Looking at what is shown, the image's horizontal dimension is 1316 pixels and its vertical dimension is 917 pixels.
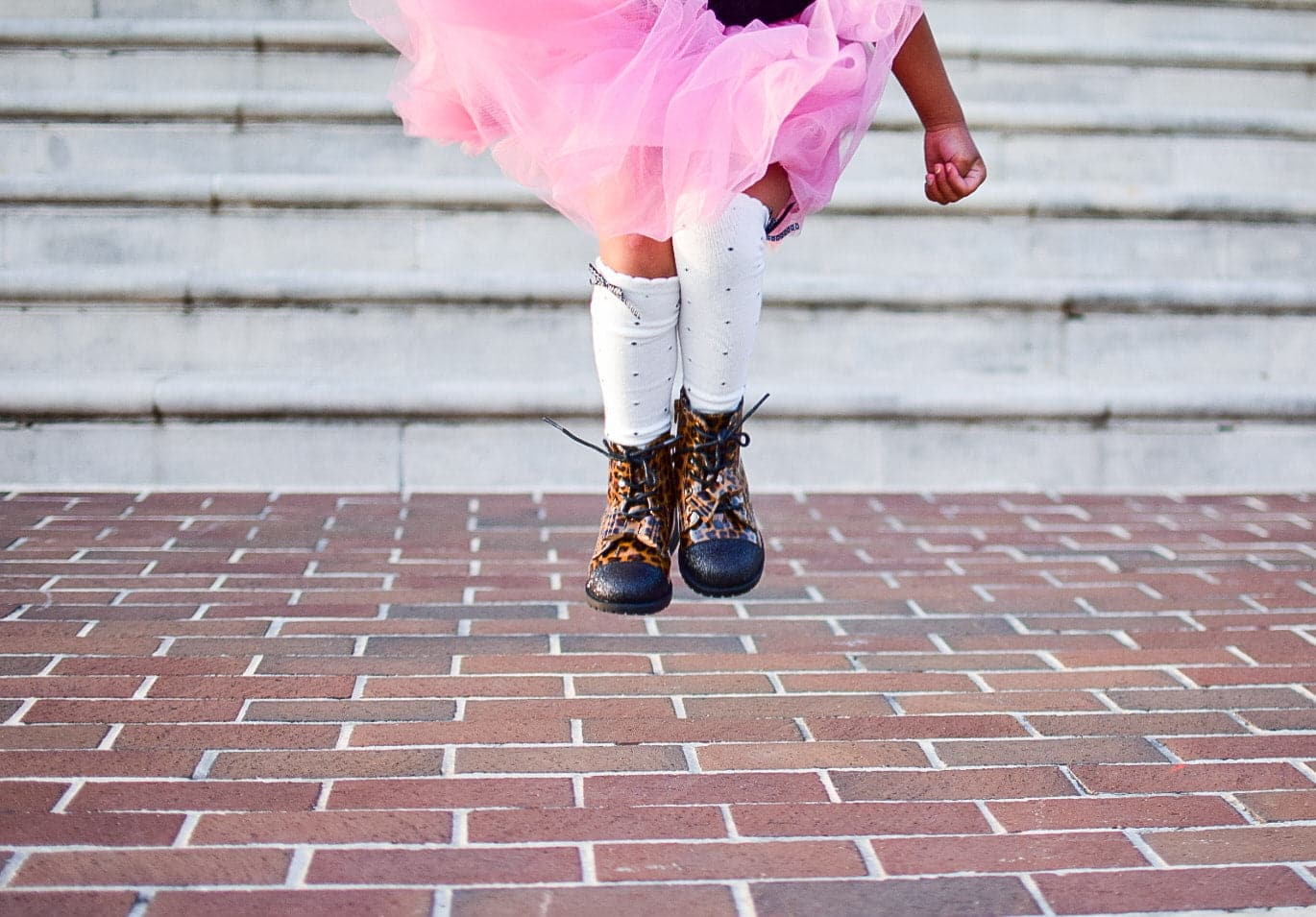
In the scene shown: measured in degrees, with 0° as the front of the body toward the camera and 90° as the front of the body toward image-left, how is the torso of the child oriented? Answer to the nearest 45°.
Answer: approximately 0°
